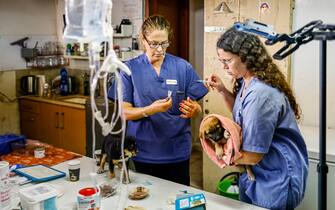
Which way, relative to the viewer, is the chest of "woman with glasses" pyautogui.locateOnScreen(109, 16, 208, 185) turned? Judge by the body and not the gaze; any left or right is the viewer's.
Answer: facing the viewer

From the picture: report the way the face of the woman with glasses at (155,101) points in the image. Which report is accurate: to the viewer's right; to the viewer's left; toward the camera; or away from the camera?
toward the camera

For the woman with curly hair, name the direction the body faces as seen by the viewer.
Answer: to the viewer's left

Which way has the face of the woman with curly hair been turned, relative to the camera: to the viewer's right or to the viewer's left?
to the viewer's left

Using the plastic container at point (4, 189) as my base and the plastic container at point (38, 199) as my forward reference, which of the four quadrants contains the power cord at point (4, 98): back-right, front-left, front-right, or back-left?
back-left

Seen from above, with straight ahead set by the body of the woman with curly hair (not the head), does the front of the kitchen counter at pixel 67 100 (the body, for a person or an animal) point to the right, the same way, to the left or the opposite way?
to the left

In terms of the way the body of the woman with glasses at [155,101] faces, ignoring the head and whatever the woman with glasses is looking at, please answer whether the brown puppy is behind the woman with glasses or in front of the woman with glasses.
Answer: in front

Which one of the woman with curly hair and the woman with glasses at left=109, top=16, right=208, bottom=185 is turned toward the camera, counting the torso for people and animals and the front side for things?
the woman with glasses

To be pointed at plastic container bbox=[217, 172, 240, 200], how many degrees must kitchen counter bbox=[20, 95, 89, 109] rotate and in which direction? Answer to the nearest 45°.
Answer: approximately 90° to its left

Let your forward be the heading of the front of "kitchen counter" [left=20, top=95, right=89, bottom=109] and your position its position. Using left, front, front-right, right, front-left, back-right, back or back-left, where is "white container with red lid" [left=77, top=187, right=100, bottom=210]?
front-left

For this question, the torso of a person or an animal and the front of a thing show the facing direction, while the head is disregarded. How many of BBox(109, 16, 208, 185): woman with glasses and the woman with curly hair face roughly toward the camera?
1

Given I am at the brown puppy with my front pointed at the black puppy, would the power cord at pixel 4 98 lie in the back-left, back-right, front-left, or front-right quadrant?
front-right

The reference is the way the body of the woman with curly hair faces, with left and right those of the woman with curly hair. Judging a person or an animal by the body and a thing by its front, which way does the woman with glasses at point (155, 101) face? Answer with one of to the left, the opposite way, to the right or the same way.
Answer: to the left

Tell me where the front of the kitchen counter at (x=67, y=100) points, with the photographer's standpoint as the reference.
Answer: facing the viewer and to the left of the viewer

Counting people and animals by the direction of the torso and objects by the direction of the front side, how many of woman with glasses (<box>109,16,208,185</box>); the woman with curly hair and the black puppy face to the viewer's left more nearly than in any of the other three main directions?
1
